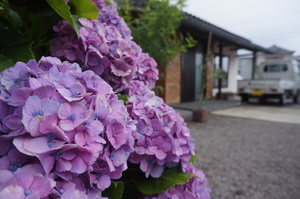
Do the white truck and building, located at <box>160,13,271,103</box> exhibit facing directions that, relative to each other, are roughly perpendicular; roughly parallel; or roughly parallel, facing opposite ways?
roughly perpendicular

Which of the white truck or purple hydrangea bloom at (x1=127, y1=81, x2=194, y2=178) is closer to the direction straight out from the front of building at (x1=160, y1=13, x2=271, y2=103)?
the purple hydrangea bloom

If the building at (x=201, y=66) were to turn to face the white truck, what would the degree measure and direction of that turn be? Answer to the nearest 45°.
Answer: approximately 90° to its left

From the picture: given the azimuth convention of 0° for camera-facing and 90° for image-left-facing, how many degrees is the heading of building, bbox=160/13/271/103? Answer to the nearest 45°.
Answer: approximately 315°

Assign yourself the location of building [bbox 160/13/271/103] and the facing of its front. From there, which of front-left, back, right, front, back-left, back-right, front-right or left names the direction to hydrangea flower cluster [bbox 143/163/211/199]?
front-right

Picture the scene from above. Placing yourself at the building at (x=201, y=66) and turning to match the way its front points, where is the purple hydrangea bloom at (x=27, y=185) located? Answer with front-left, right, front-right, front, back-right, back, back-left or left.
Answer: front-right

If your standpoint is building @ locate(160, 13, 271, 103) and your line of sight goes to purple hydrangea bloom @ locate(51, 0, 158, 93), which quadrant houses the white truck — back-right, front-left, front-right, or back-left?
back-left

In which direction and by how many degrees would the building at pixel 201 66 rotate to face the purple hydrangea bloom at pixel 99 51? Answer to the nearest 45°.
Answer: approximately 45° to its right

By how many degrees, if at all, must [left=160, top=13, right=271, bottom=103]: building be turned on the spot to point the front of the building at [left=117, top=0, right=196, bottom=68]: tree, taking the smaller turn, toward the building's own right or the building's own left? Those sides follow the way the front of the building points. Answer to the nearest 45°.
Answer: approximately 45° to the building's own right
